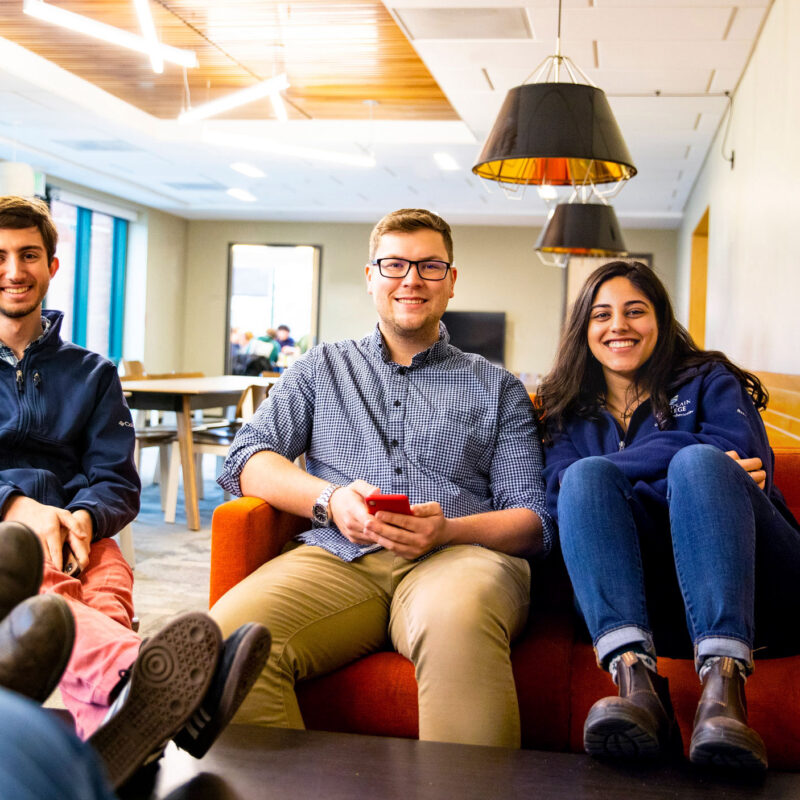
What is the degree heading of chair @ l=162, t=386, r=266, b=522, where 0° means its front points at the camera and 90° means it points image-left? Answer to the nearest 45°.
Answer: approximately 90°

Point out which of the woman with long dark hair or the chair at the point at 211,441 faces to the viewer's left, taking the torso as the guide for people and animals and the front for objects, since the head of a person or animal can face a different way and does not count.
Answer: the chair

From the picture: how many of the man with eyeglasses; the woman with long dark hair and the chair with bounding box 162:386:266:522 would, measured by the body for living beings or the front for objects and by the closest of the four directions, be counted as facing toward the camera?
2

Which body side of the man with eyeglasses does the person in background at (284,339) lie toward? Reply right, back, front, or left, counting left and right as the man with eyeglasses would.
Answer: back

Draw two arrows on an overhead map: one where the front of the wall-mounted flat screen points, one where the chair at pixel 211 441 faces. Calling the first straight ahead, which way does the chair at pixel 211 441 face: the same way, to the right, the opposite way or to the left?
to the right

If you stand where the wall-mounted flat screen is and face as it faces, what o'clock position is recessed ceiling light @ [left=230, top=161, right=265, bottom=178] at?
The recessed ceiling light is roughly at 1 o'clock from the wall-mounted flat screen.

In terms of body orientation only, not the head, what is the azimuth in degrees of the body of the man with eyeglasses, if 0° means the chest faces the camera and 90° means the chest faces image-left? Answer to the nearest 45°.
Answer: approximately 0°

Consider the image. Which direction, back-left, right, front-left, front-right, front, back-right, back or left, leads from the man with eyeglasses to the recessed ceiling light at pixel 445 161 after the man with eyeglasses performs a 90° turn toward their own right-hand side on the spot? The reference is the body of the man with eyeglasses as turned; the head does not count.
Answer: right

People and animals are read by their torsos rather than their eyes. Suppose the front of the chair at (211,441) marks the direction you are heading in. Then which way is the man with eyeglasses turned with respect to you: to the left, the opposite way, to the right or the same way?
to the left
